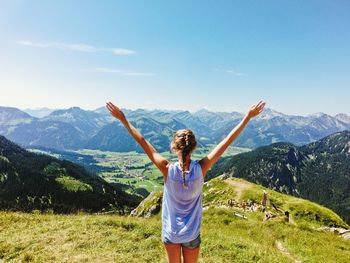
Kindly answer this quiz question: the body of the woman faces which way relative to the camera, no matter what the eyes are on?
away from the camera

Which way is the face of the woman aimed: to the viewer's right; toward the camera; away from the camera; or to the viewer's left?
away from the camera
